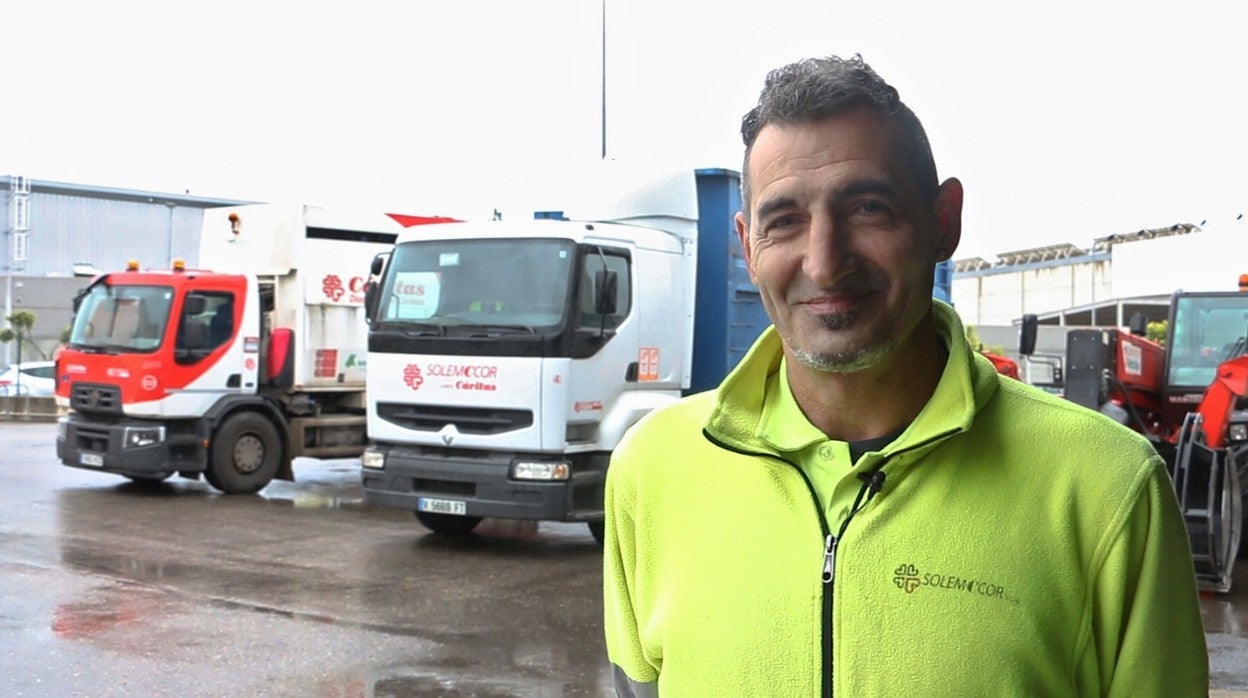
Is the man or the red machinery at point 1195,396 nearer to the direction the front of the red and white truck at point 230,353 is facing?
the man

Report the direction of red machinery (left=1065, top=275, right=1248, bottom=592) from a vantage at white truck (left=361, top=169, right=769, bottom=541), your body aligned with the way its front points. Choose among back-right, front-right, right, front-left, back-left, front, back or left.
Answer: back-left

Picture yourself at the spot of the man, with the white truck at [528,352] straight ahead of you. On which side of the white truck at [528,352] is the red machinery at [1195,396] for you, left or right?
right

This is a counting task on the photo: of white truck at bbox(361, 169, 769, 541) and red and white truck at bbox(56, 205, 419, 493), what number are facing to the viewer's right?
0

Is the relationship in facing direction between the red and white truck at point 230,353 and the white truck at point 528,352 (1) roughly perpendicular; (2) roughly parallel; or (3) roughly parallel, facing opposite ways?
roughly parallel

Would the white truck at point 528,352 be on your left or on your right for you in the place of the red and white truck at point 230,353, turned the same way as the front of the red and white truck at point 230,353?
on your left

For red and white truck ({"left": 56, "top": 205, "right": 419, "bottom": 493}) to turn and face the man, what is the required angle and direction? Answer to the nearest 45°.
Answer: approximately 45° to its left

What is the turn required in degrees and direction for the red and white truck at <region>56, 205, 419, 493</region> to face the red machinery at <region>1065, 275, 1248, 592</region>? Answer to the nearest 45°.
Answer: approximately 90° to its left

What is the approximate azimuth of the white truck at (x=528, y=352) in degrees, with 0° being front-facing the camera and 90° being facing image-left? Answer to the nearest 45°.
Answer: approximately 45°

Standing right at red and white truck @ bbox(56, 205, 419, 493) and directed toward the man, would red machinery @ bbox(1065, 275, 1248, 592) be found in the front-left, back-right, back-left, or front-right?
front-left

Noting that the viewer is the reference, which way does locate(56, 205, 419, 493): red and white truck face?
facing the viewer and to the left of the viewer

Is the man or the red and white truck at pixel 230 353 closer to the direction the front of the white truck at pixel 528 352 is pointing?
the man

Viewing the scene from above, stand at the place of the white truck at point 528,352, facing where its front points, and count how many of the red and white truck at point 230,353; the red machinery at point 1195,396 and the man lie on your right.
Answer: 1

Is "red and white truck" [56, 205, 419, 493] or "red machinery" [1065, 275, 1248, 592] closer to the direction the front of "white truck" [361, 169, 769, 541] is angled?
the red and white truck

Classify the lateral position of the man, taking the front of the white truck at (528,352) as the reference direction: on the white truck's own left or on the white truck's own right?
on the white truck's own left

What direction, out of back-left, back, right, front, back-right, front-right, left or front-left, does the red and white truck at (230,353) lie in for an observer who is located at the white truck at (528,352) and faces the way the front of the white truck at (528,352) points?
right
